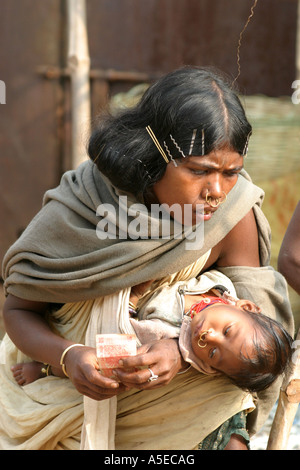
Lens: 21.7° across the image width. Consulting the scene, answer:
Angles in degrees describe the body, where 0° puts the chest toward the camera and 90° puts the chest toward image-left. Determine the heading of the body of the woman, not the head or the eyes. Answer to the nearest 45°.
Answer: approximately 315°

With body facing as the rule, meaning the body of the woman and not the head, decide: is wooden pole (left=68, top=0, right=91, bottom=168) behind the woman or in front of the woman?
behind
